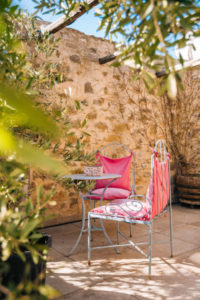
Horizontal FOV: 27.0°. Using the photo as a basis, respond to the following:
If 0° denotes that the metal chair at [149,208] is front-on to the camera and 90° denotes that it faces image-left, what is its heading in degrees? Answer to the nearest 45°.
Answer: approximately 135°

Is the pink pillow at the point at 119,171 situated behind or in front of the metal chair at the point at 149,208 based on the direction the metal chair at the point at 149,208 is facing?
in front
